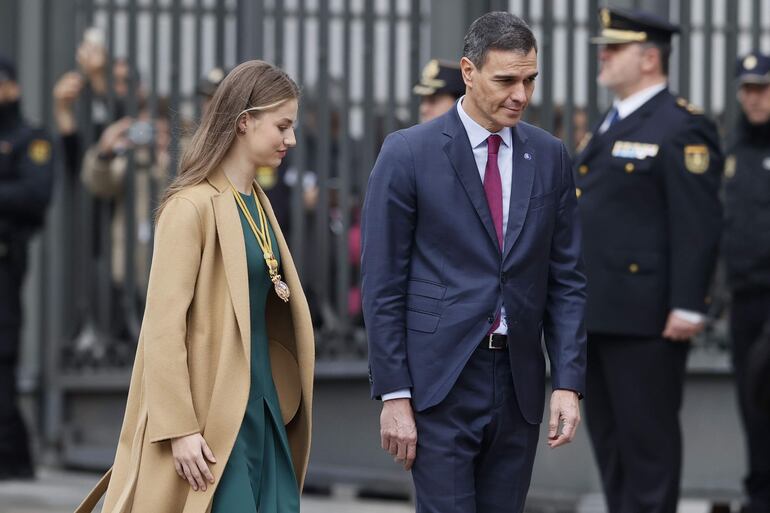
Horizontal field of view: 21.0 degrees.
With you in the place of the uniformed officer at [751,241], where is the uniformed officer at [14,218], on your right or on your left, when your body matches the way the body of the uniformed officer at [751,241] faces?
on your right

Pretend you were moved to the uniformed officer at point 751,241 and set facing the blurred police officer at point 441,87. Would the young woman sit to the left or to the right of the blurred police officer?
left

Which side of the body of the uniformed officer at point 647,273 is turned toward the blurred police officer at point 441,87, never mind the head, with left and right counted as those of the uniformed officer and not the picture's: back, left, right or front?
right

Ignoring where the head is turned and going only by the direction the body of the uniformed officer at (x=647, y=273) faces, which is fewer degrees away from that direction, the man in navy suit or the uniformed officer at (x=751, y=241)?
the man in navy suit

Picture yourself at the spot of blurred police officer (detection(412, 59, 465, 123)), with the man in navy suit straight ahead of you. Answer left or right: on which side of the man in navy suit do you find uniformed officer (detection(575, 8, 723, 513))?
left

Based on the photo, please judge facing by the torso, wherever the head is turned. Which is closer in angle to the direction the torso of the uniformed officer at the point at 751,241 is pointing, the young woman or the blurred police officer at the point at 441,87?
the young woman

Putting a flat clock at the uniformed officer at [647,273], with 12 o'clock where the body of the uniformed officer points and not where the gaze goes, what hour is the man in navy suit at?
The man in navy suit is roughly at 11 o'clock from the uniformed officer.

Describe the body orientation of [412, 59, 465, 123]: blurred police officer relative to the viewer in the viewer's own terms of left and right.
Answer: facing the viewer and to the left of the viewer

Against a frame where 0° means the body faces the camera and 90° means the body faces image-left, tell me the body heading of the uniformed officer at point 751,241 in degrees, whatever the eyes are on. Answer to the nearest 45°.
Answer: approximately 0°

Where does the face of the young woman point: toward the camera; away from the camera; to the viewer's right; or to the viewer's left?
to the viewer's right

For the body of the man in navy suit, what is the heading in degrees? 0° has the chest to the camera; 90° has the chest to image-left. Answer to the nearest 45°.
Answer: approximately 315°

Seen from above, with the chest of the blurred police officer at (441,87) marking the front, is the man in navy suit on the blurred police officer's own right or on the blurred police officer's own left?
on the blurred police officer's own left

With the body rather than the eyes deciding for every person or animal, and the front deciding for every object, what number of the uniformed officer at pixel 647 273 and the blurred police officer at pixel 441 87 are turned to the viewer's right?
0

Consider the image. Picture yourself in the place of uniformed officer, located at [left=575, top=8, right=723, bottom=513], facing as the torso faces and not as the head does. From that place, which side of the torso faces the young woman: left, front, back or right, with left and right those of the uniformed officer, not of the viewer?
front

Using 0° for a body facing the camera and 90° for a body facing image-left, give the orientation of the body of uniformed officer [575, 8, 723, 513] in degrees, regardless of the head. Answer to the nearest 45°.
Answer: approximately 45°
